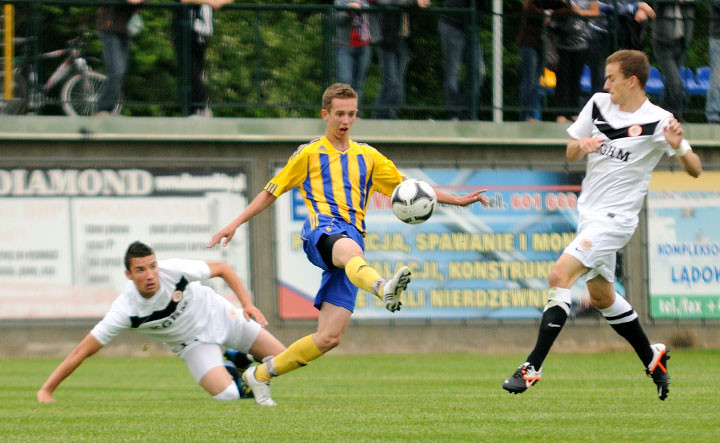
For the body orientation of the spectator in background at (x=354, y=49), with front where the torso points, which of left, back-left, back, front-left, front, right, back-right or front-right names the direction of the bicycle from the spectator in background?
right

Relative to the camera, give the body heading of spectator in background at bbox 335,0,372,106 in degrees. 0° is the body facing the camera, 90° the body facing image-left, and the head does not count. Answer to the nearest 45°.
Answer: approximately 0°

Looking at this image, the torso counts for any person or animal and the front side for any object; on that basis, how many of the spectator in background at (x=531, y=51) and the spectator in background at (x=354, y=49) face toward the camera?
2

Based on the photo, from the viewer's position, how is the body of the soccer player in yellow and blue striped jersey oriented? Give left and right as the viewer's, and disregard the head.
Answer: facing the viewer and to the right of the viewer

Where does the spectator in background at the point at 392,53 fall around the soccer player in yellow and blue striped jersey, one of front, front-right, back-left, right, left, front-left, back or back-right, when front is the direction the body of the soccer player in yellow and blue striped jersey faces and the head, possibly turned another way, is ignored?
back-left

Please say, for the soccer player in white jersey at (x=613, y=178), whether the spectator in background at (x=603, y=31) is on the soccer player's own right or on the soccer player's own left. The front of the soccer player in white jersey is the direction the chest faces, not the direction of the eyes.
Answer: on the soccer player's own right

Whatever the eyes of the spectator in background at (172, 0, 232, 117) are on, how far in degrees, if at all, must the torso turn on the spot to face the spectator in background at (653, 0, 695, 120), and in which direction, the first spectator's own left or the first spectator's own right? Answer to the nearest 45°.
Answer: approximately 45° to the first spectator's own left

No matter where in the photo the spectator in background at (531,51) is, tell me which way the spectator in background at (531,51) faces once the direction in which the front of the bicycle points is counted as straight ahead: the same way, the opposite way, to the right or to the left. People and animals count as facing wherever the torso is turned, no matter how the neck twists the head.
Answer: to the right

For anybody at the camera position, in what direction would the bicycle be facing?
facing to the right of the viewer

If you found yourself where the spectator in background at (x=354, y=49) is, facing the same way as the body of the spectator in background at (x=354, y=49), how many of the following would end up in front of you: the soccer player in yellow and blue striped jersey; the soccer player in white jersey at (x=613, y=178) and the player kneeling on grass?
3

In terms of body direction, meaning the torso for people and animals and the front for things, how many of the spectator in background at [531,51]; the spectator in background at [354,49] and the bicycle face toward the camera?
2

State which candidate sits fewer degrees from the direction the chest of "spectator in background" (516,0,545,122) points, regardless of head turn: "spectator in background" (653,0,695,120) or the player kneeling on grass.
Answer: the player kneeling on grass

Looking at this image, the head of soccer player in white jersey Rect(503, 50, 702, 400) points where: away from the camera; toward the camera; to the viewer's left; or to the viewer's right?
to the viewer's left

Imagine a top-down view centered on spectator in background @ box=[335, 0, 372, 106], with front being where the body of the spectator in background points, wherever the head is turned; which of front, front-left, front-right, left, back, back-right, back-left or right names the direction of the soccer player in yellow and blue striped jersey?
front

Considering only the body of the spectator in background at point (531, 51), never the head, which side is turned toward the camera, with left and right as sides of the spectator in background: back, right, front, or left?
front

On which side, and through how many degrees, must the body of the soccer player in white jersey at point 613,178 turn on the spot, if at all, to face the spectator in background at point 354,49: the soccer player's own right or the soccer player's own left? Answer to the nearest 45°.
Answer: approximately 90° to the soccer player's own right

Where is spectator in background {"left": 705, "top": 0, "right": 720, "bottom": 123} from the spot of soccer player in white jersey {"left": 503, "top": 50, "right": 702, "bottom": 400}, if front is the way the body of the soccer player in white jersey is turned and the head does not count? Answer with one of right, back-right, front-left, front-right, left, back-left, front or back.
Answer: back-right

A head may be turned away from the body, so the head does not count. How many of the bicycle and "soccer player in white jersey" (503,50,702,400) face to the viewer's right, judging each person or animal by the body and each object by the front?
1
